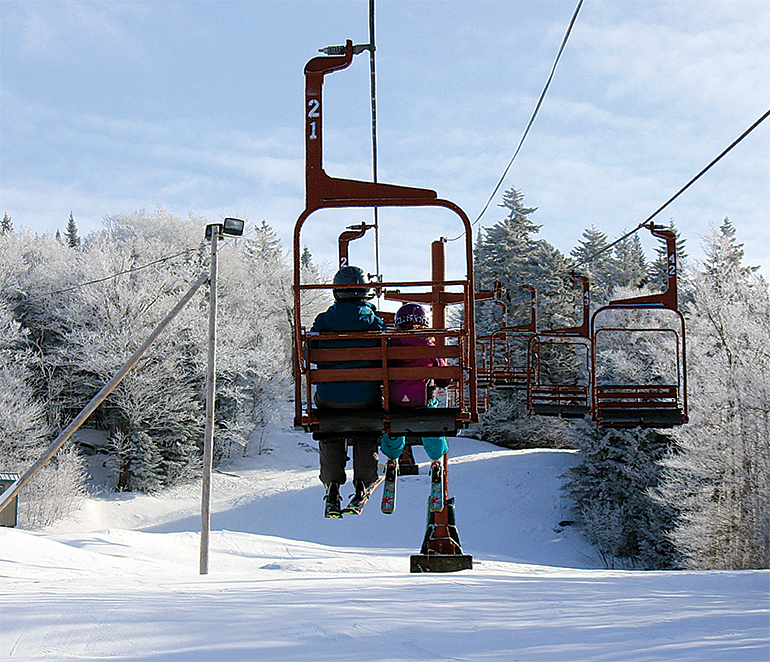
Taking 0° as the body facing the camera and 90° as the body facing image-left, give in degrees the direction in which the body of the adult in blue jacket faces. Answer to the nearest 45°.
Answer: approximately 180°

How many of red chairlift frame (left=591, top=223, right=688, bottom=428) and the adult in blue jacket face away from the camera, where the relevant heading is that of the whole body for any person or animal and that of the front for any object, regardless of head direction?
1

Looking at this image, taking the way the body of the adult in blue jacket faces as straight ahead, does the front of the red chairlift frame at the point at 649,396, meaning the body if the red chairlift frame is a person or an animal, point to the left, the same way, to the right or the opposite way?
the opposite way

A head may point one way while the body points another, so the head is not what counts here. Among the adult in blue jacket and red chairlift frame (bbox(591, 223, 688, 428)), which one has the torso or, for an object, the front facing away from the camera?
the adult in blue jacket

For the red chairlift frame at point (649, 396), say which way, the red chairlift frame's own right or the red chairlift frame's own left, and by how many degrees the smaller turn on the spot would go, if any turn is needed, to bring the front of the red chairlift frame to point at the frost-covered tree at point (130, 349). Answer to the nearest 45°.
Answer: approximately 135° to the red chairlift frame's own right

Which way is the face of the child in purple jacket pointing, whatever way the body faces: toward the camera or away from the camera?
away from the camera

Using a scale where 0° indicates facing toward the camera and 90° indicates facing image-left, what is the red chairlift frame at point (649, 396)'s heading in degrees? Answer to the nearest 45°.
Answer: approximately 0°
